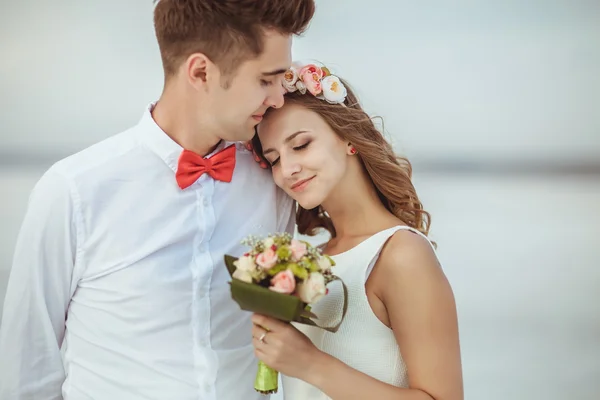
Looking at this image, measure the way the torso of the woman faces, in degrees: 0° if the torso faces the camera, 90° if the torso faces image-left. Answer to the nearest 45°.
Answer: approximately 45°

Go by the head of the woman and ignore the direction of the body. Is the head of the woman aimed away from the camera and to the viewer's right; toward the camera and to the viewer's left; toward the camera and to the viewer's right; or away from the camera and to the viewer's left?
toward the camera and to the viewer's left

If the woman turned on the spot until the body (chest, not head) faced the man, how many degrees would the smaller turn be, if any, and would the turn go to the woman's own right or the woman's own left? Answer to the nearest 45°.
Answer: approximately 45° to the woman's own right
